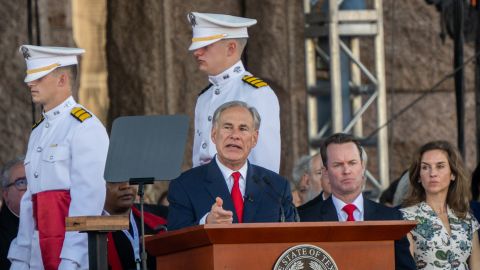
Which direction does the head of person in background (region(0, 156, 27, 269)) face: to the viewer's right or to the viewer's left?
to the viewer's right

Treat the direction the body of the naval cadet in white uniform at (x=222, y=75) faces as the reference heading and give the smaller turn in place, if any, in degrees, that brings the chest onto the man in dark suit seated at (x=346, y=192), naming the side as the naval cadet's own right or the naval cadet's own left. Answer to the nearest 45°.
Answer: approximately 135° to the naval cadet's own left

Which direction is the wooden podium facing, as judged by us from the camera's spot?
facing the viewer

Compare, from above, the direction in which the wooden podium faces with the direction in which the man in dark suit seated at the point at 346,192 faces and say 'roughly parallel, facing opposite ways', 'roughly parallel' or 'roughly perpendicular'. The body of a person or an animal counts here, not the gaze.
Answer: roughly parallel

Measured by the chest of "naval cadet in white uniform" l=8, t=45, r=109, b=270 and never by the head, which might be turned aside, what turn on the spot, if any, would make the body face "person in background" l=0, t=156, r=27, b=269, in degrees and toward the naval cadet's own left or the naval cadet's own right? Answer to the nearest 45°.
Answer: approximately 135° to the naval cadet's own right

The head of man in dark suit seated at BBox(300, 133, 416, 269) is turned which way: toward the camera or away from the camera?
toward the camera

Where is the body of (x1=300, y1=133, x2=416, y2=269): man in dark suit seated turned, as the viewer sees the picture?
toward the camera

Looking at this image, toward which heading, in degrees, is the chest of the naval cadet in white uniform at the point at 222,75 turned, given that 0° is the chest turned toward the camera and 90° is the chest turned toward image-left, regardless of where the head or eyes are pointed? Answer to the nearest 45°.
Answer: approximately 45°

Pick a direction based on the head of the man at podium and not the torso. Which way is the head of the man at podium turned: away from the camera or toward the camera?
toward the camera

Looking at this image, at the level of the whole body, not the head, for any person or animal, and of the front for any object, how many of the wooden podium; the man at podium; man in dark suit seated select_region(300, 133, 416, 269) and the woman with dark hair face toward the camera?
4

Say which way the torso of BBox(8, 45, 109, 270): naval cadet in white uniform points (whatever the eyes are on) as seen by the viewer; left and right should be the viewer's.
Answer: facing the viewer and to the left of the viewer
